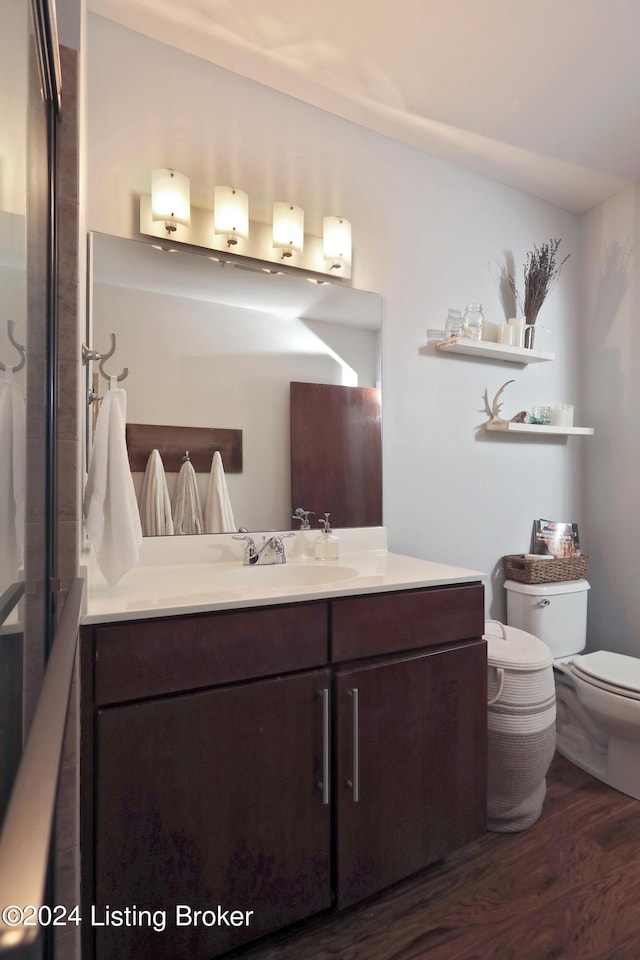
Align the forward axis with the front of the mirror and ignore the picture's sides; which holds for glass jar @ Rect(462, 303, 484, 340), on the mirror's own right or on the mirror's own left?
on the mirror's own left

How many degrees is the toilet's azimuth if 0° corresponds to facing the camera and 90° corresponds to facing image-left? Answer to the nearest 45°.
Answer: approximately 315°

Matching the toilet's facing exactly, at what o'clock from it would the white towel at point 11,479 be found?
The white towel is roughly at 2 o'clock from the toilet.
